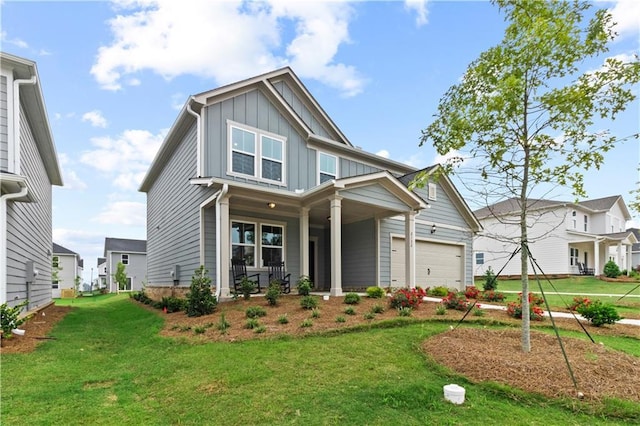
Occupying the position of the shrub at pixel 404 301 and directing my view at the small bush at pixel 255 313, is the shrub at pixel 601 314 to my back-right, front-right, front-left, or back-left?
back-left

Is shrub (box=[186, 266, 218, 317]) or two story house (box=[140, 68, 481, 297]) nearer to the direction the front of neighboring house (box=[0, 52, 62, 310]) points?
the shrub

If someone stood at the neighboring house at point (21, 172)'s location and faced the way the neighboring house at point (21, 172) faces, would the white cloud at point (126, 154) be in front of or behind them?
behind

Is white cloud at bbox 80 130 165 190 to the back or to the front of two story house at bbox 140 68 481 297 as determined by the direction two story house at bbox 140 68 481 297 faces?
to the back

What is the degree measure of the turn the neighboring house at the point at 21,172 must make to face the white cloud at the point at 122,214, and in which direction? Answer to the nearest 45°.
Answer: approximately 180°
